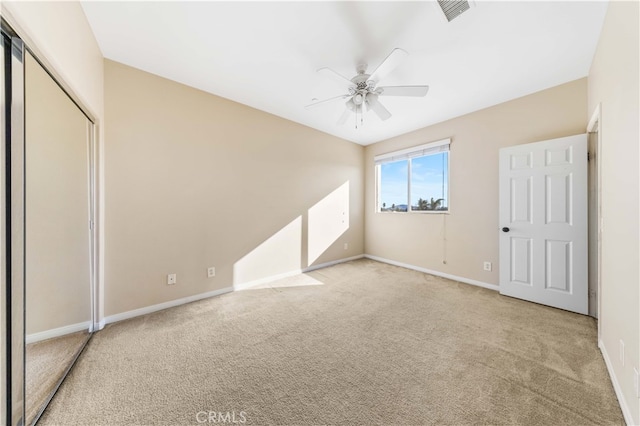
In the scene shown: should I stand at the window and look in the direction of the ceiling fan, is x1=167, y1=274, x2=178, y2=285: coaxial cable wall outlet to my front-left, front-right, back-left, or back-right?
front-right

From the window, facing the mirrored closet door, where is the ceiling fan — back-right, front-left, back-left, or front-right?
front-left

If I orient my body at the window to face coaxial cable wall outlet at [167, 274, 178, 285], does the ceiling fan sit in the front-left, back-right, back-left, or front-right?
front-left

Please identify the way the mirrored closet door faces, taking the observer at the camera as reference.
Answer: facing to the right of the viewer

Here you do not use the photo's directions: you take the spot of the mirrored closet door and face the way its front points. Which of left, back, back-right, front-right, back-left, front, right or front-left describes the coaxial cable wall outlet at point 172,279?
front-left

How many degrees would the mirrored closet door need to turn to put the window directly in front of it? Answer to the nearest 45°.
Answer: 0° — it already faces it

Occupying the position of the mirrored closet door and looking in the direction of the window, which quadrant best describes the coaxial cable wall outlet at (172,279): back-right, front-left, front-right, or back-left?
front-left

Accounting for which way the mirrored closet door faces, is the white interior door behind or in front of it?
in front

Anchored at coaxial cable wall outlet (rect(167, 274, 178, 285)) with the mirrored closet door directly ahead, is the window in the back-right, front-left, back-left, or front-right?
back-left

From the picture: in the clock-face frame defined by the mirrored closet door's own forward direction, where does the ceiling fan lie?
The ceiling fan is roughly at 1 o'clock from the mirrored closet door.
